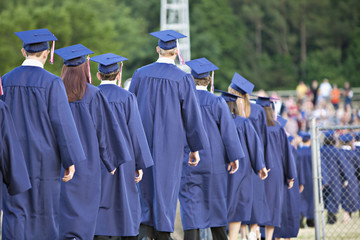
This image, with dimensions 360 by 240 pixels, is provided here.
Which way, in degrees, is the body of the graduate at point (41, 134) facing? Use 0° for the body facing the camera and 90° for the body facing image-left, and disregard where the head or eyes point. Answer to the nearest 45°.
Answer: approximately 180°

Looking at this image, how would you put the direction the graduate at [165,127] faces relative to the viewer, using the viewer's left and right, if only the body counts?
facing away from the viewer

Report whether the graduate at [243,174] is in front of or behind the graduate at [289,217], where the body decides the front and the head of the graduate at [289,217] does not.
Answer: behind

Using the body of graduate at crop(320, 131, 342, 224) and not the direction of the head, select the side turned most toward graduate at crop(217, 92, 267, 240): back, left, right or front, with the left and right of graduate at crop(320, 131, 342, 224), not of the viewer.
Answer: back

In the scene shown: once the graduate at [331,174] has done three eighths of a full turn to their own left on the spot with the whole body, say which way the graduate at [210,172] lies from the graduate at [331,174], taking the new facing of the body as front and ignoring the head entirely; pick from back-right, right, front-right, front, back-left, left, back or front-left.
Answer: front-left

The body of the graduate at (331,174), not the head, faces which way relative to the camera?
away from the camera

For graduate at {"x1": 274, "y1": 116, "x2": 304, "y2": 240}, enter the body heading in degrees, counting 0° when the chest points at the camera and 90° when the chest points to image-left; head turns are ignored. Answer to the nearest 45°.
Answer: approximately 225°

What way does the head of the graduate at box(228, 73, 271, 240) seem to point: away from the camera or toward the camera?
away from the camera

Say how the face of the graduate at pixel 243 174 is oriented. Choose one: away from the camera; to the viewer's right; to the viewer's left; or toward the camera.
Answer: away from the camera

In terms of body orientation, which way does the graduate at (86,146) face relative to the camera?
away from the camera
